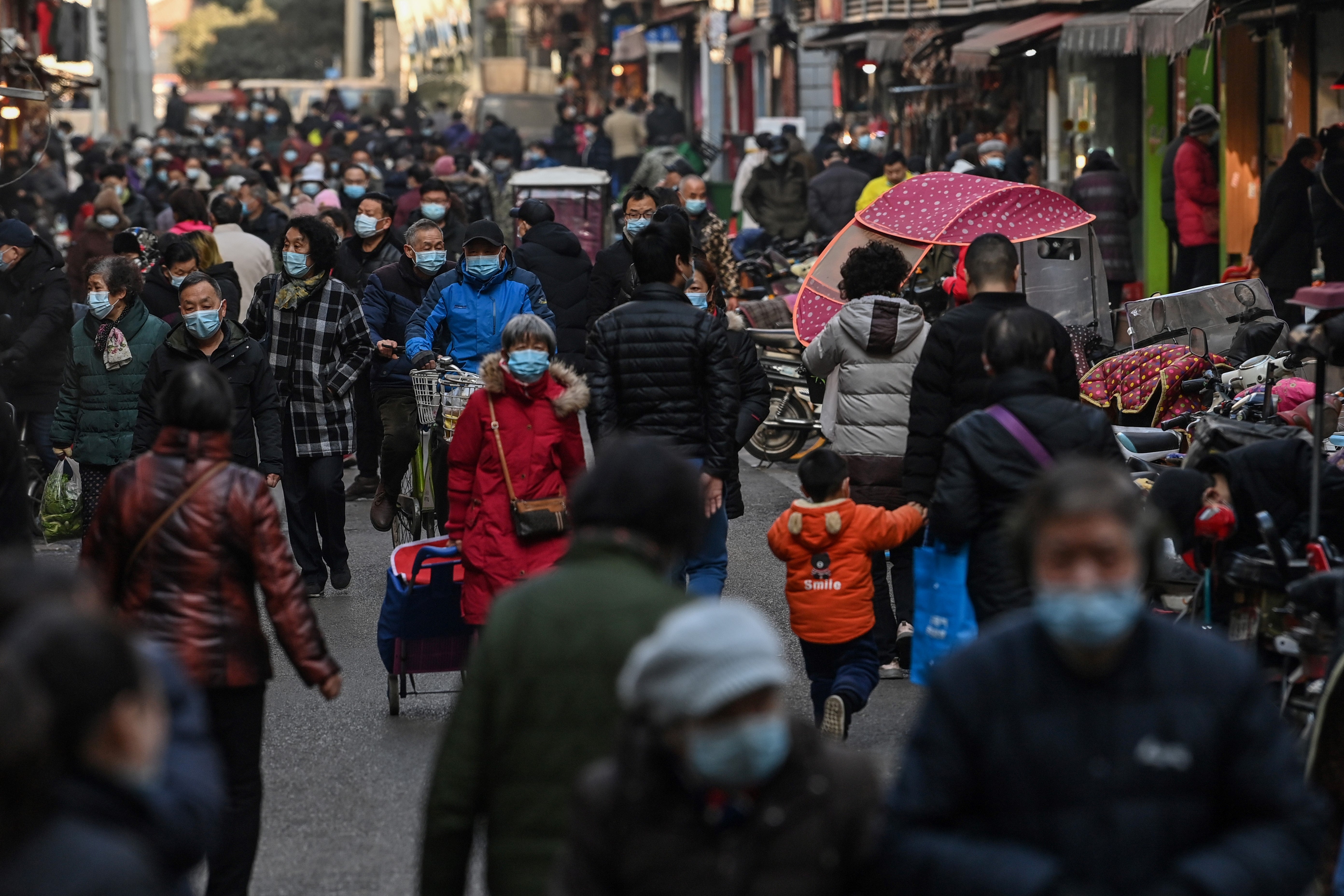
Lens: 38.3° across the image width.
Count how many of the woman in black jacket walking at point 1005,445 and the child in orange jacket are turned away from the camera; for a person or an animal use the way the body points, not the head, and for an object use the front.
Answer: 2

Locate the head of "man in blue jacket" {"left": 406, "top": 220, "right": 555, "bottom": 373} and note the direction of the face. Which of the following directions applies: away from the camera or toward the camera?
toward the camera

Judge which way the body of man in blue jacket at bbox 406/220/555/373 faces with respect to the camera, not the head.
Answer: toward the camera

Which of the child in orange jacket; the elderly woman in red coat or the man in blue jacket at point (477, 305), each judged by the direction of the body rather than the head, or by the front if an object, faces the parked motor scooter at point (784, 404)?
the child in orange jacket

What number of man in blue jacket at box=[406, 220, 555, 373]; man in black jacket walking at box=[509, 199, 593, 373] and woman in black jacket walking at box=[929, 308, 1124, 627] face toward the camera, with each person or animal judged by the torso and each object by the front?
1

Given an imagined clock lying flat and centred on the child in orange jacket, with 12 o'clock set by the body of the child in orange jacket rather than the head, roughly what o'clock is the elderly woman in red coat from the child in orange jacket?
The elderly woman in red coat is roughly at 9 o'clock from the child in orange jacket.

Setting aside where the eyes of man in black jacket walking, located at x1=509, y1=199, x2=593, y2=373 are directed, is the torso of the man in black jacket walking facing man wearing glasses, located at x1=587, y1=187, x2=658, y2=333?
no

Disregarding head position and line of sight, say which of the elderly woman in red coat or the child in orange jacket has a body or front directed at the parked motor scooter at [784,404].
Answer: the child in orange jacket

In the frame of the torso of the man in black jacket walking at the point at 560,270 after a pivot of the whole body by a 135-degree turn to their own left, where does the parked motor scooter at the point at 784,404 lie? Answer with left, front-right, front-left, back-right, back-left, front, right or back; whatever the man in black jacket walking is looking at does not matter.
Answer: back-left

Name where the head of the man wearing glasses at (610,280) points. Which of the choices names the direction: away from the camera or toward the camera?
toward the camera

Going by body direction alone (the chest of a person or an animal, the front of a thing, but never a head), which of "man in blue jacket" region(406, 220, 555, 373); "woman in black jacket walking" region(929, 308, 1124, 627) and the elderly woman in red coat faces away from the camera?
the woman in black jacket walking

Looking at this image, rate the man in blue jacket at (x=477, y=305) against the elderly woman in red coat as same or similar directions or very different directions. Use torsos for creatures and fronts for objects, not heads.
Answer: same or similar directions

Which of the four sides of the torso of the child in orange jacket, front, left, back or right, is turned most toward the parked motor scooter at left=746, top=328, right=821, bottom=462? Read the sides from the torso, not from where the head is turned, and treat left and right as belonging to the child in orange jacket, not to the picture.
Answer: front

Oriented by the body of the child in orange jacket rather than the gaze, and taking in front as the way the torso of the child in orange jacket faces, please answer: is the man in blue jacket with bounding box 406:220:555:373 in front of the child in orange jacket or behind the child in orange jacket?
in front

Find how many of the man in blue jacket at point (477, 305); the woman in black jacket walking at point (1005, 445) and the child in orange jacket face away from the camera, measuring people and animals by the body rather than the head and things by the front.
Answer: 2

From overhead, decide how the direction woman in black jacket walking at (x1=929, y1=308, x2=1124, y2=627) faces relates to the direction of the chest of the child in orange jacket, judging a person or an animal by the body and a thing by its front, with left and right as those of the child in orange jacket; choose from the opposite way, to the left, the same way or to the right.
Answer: the same way

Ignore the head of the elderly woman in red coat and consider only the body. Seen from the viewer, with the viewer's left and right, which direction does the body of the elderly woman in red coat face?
facing the viewer

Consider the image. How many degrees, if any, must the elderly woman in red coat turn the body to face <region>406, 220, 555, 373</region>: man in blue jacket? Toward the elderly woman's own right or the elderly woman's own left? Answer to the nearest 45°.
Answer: approximately 180°

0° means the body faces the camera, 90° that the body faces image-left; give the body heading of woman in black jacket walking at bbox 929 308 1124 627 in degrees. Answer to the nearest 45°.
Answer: approximately 180°

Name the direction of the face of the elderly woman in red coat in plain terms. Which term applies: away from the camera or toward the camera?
toward the camera
